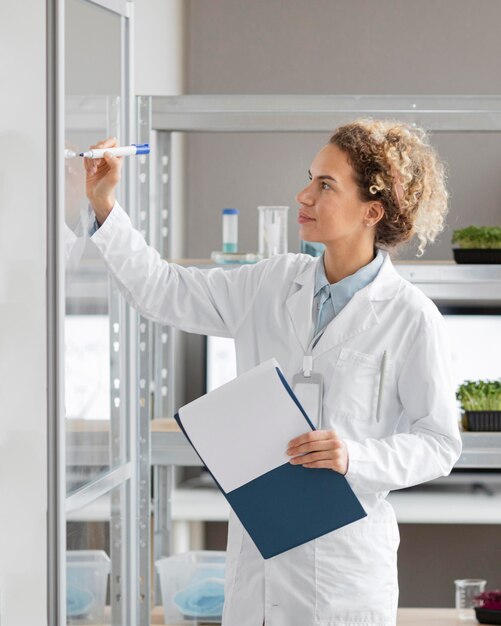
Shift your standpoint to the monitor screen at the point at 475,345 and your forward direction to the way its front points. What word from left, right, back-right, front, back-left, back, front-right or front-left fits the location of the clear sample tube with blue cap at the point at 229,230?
front-right

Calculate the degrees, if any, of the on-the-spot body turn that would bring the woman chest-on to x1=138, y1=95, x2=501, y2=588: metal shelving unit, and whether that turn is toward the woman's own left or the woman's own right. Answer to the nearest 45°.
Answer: approximately 135° to the woman's own right

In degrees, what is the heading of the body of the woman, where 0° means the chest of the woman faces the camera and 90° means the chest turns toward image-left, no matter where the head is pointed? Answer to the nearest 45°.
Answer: approximately 45°

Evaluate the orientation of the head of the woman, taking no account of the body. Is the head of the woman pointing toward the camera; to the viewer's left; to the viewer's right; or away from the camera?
to the viewer's left

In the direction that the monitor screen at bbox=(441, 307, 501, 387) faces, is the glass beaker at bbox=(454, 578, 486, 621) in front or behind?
in front

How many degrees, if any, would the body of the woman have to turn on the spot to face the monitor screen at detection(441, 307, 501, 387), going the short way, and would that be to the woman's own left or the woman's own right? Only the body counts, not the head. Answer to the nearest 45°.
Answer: approximately 135° to the woman's own right

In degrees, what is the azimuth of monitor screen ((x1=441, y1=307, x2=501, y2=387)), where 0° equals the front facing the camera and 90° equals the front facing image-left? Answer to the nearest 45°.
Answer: approximately 0°

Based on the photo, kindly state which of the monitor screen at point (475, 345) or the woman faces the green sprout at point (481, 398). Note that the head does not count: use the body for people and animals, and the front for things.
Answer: the monitor screen

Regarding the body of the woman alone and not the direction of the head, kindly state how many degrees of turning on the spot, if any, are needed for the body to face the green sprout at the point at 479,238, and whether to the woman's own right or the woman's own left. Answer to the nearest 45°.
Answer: approximately 180°

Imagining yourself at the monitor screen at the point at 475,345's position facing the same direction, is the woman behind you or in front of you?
in front
